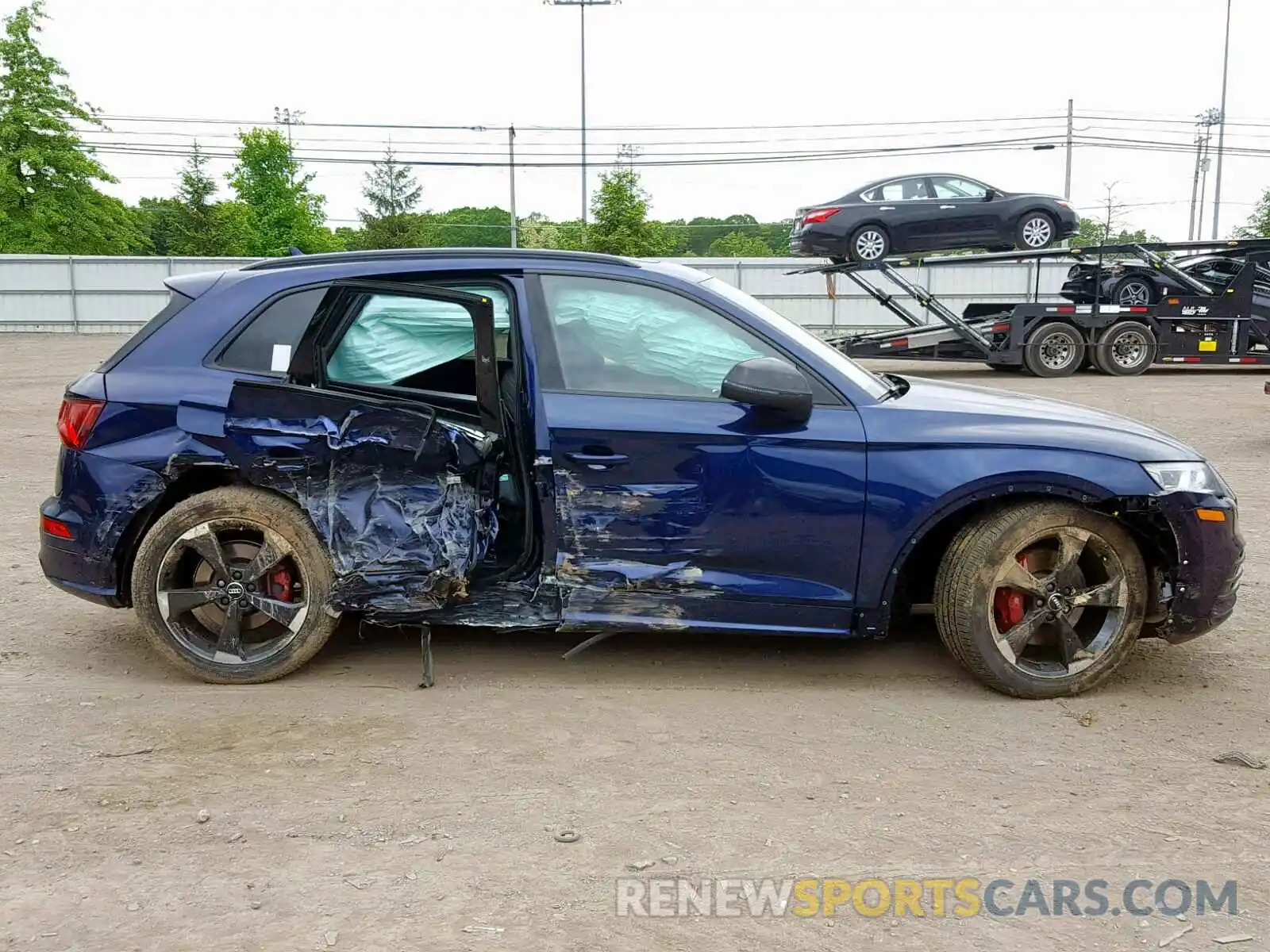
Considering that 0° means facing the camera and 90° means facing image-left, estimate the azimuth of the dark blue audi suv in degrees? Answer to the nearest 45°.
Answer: approximately 270°

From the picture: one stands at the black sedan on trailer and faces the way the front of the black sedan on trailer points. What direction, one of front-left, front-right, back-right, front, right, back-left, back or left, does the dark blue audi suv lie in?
right

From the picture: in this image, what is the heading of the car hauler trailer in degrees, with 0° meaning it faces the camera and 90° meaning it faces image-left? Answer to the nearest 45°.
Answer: approximately 270°

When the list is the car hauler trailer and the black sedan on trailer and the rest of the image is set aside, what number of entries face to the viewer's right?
2

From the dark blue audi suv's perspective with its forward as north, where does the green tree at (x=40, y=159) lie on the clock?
The green tree is roughly at 8 o'clock from the dark blue audi suv.

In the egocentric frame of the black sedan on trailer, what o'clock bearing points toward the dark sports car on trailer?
The dark sports car on trailer is roughly at 11 o'clock from the black sedan on trailer.

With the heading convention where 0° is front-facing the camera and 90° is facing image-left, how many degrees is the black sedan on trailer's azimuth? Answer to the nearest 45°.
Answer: approximately 270°

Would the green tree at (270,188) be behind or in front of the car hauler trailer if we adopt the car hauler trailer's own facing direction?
behind
